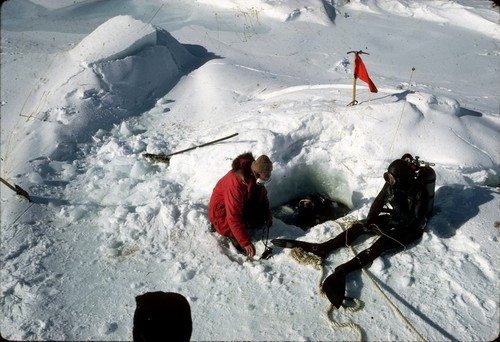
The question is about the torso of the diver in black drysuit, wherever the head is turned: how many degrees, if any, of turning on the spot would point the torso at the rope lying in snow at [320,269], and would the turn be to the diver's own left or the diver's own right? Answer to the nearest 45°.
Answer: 0° — they already face it

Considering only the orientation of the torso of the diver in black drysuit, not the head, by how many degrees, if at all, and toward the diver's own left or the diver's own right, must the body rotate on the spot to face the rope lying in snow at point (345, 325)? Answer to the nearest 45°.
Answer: approximately 45° to the diver's own left

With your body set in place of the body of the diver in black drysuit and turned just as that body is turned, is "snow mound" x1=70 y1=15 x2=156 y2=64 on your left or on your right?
on your right

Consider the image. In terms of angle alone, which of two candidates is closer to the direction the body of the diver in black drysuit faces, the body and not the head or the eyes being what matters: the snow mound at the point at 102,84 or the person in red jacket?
the person in red jacket

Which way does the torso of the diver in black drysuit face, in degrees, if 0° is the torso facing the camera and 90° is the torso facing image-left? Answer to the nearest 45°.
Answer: approximately 45°
